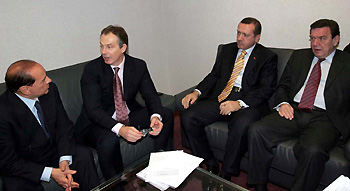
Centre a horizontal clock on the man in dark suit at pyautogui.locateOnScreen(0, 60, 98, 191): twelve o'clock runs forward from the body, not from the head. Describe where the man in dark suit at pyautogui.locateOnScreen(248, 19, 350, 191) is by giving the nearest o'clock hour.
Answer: the man in dark suit at pyautogui.locateOnScreen(248, 19, 350, 191) is roughly at 11 o'clock from the man in dark suit at pyautogui.locateOnScreen(0, 60, 98, 191).

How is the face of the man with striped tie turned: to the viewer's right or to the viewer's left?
to the viewer's left

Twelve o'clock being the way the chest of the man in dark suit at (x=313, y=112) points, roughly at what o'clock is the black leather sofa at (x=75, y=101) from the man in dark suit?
The black leather sofa is roughly at 1 o'clock from the man in dark suit.

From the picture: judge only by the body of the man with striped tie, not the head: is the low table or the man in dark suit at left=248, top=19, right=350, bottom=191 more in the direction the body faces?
the low table

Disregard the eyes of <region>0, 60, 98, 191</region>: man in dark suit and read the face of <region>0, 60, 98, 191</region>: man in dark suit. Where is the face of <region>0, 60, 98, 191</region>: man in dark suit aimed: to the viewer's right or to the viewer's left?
to the viewer's right

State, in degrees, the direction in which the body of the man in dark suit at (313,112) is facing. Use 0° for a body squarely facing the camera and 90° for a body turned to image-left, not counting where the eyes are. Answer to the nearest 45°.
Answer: approximately 45°

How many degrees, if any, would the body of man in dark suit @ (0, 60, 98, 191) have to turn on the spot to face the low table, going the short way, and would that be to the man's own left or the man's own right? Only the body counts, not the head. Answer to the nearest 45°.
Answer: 0° — they already face it

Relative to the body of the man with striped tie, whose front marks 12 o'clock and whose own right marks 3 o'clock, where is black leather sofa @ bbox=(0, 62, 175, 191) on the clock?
The black leather sofa is roughly at 1 o'clock from the man with striped tie.

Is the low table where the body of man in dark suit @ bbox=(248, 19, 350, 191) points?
yes

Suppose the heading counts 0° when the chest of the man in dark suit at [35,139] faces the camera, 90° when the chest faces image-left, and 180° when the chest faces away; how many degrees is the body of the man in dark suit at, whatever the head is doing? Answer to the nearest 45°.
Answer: approximately 315°
